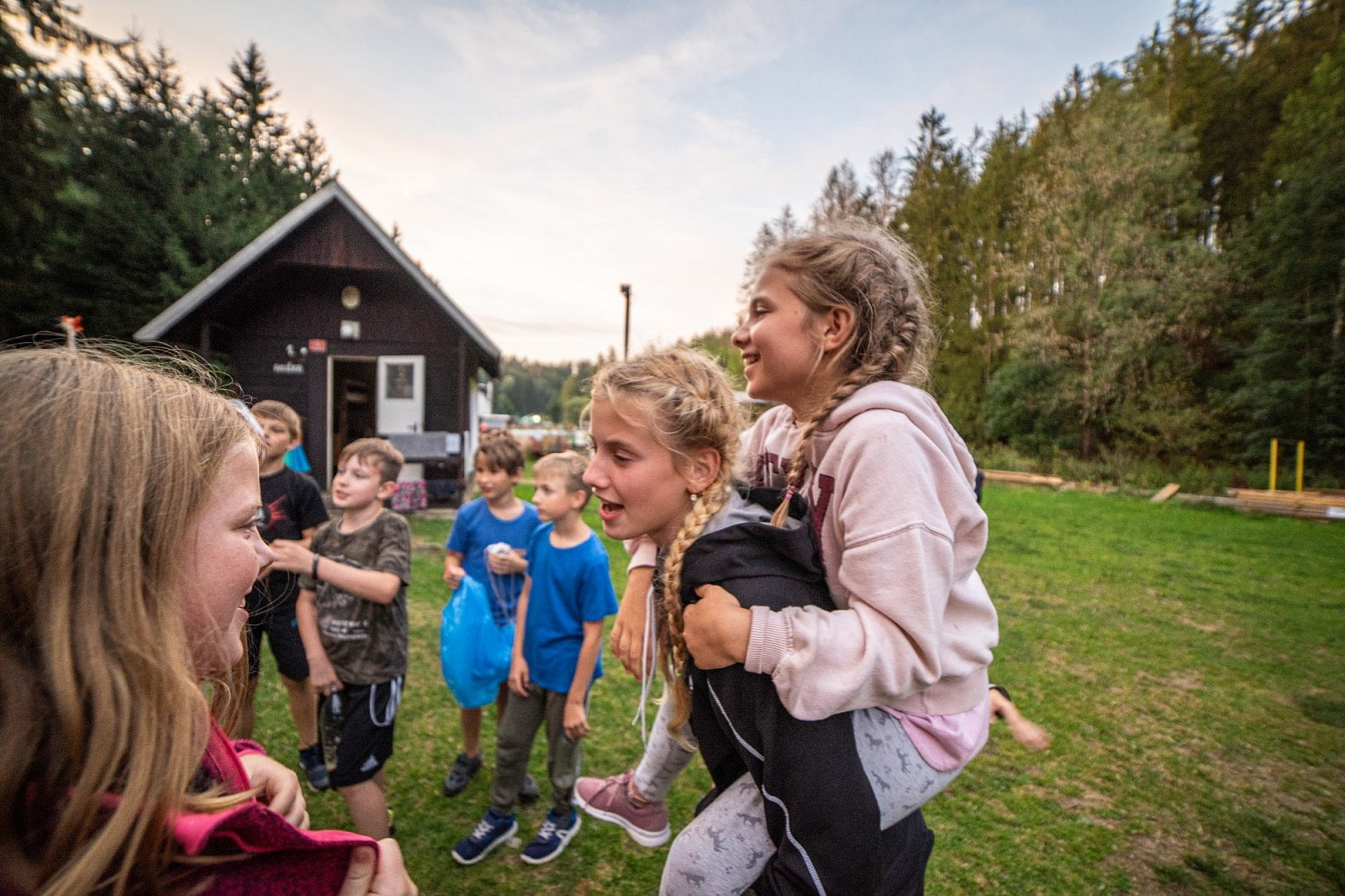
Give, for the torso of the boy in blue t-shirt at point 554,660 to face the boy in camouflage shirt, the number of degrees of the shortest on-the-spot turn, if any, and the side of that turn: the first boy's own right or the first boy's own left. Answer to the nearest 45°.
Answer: approximately 45° to the first boy's own right

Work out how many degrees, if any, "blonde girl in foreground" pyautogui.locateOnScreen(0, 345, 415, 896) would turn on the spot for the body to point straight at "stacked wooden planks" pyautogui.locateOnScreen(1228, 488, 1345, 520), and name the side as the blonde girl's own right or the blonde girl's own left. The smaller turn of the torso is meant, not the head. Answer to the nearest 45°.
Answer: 0° — they already face it

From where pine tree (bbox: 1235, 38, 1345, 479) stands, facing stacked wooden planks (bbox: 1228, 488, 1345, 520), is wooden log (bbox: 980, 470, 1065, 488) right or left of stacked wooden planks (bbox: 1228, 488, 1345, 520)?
right

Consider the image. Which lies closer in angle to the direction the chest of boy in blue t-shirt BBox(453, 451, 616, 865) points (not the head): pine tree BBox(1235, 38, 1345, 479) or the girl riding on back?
the girl riding on back

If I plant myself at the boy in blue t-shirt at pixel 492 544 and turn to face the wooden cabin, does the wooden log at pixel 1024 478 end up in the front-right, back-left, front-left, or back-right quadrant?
front-right

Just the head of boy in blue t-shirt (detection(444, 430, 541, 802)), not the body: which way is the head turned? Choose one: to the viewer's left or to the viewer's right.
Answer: to the viewer's left

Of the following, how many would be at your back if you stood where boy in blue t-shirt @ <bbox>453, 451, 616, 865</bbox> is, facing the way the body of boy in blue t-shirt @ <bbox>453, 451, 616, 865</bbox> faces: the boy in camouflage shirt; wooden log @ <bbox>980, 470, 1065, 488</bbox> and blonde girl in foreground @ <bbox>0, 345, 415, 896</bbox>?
1

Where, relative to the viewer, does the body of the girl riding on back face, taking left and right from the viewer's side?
facing to the left of the viewer

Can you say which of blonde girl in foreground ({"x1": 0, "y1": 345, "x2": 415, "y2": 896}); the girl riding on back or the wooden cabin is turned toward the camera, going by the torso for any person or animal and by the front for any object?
the wooden cabin

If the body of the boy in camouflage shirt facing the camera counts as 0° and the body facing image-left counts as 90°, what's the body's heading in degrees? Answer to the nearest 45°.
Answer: approximately 45°

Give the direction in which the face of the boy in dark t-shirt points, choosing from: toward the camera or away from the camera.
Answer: toward the camera

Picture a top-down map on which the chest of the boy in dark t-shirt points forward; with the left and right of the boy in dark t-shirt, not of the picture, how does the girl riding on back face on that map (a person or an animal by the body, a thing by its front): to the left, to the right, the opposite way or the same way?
to the right

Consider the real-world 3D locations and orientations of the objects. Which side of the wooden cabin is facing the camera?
front

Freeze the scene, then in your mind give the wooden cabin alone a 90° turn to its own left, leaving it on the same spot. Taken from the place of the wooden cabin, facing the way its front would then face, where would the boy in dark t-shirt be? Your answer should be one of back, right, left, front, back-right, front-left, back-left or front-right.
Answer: right

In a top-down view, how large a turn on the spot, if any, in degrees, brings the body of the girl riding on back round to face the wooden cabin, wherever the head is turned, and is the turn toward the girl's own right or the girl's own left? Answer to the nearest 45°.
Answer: approximately 45° to the girl's own right

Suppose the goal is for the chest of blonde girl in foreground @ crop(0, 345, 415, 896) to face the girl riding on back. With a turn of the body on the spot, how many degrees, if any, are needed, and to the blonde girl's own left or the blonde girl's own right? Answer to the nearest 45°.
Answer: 0° — they already face them

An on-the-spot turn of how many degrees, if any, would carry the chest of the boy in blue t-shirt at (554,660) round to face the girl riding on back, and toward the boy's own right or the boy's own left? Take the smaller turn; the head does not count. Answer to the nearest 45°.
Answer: approximately 45° to the boy's own left
